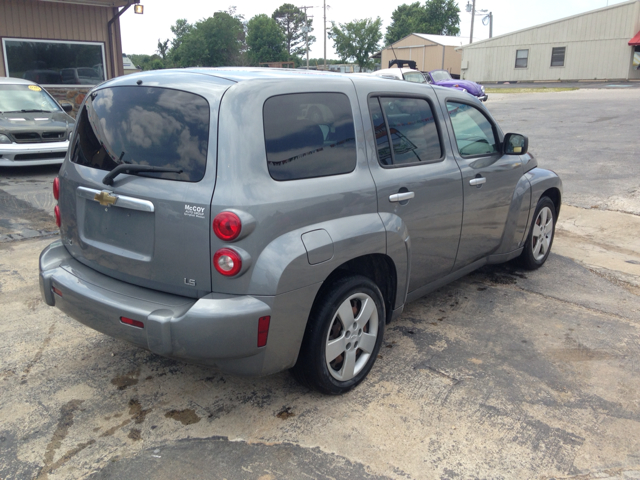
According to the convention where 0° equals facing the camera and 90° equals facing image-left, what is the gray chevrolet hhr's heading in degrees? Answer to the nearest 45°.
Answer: approximately 225°

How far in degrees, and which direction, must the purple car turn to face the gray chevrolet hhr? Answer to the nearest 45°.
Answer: approximately 45° to its right

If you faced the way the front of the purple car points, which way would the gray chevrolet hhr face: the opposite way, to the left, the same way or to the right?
to the left

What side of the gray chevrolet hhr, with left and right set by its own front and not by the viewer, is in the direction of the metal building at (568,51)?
front

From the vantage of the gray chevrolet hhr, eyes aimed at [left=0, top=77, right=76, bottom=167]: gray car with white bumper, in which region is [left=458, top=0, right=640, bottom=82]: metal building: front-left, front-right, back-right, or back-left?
front-right

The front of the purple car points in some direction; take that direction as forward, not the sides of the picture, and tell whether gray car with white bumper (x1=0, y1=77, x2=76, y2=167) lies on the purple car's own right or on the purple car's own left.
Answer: on the purple car's own right

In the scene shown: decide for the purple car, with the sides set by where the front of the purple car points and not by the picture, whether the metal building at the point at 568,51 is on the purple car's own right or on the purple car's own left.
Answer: on the purple car's own left

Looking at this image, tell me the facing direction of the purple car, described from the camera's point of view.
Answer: facing the viewer and to the right of the viewer

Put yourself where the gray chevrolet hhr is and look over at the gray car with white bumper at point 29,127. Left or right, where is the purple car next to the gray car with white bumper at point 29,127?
right

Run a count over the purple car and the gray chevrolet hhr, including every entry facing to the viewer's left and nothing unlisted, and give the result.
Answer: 0

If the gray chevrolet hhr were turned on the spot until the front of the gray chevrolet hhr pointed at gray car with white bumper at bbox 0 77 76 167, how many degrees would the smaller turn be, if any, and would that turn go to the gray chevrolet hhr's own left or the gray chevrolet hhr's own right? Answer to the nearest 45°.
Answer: approximately 90° to the gray chevrolet hhr's own left

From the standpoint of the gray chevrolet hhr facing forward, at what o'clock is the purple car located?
The purple car is roughly at 11 o'clock from the gray chevrolet hhr.

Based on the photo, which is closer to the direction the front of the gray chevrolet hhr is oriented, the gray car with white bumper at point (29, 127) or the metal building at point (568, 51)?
the metal building
